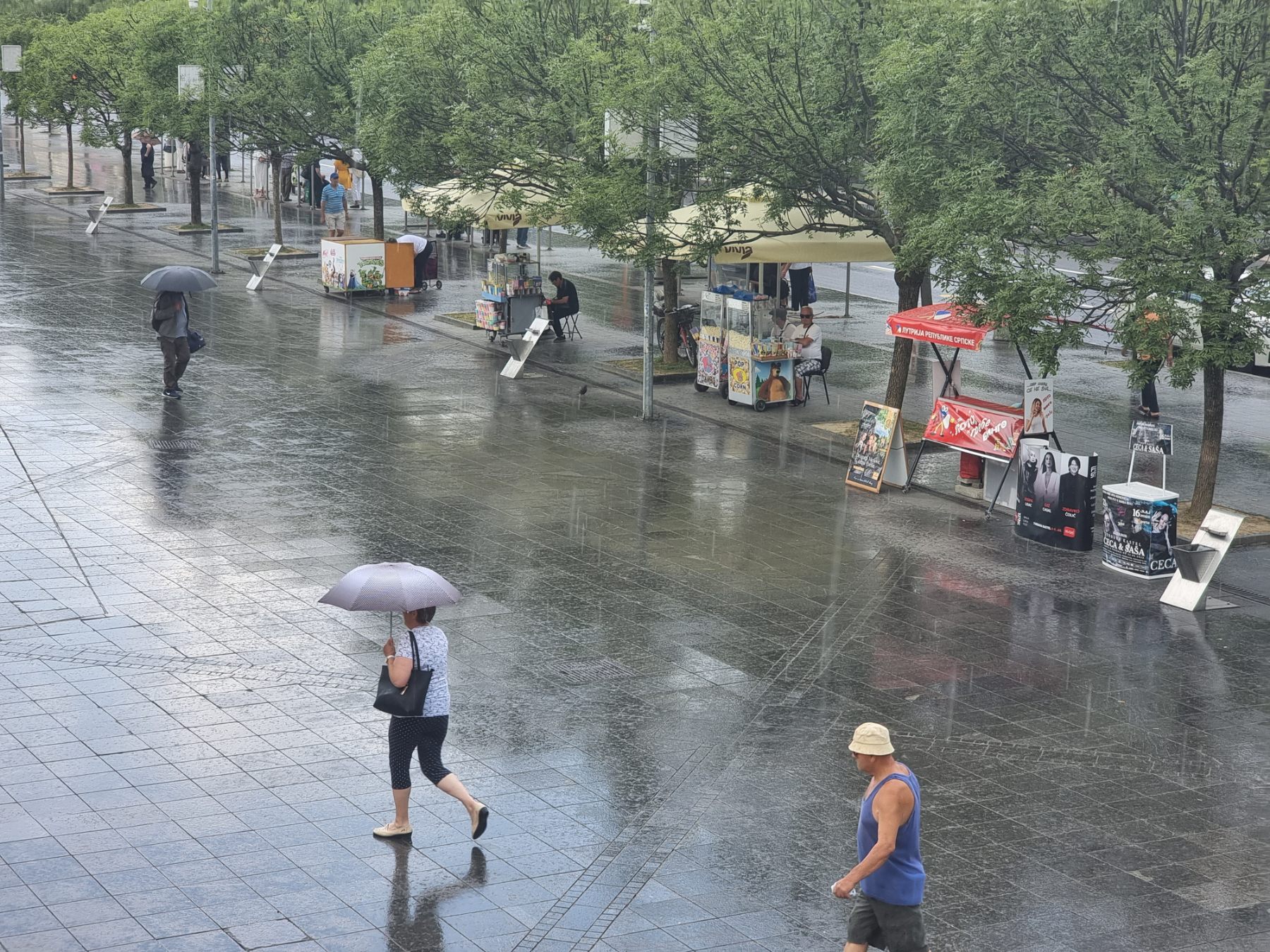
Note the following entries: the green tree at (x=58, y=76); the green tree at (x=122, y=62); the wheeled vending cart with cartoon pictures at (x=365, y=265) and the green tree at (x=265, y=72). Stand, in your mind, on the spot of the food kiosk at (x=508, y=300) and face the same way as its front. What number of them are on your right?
4

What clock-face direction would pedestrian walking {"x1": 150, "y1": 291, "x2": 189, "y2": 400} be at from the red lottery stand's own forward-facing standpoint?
The pedestrian walking is roughly at 2 o'clock from the red lottery stand.

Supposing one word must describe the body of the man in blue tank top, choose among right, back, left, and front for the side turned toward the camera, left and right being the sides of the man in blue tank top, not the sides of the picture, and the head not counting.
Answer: left

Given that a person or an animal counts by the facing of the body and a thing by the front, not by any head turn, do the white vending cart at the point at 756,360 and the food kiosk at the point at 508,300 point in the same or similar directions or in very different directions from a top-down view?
same or similar directions

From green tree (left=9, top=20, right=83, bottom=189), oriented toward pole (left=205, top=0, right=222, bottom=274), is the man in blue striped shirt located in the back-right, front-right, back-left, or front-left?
front-left

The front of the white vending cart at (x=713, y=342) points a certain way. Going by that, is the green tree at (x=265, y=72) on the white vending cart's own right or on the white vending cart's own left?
on the white vending cart's own right

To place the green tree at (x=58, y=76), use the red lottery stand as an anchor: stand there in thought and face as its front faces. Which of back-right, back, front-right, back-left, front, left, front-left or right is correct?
right

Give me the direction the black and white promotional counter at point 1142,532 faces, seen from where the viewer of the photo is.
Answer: facing the viewer and to the left of the viewer

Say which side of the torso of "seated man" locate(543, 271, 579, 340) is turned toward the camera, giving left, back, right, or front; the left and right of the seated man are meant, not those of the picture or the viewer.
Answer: left

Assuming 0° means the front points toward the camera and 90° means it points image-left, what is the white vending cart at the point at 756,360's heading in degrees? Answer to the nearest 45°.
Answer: approximately 45°

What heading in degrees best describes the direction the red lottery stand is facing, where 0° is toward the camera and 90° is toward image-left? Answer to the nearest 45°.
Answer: approximately 45°

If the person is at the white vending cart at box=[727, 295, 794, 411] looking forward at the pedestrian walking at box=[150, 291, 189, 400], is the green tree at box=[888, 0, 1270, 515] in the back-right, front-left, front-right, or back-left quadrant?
back-left

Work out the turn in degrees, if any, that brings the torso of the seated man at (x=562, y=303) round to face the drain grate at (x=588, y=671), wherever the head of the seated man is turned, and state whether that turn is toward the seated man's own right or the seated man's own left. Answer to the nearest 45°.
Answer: approximately 90° to the seated man's own left
